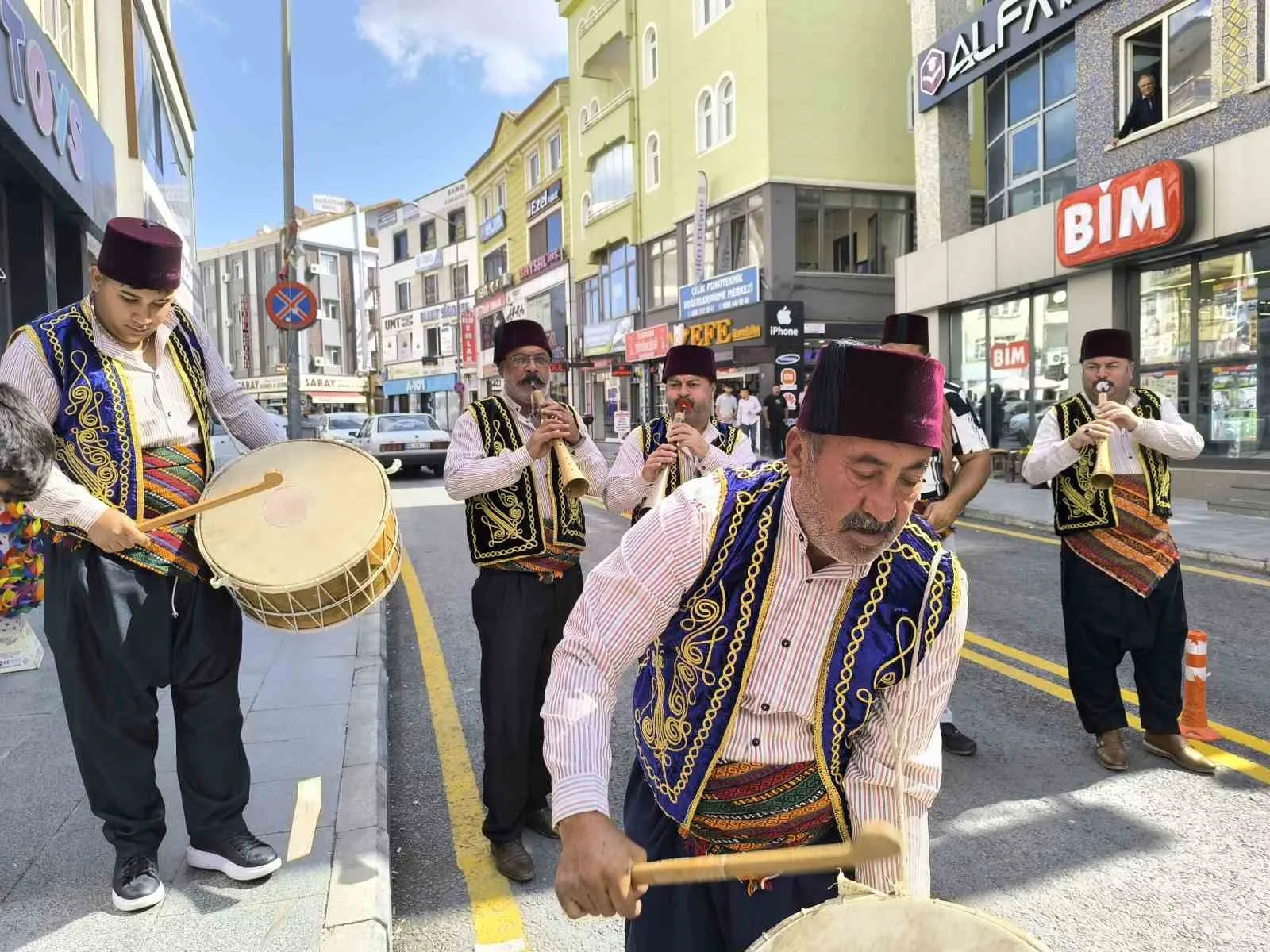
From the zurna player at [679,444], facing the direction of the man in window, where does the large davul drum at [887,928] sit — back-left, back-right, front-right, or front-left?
back-right

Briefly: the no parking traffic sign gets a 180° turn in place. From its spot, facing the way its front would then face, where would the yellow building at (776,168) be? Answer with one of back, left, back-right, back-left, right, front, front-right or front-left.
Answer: front-right

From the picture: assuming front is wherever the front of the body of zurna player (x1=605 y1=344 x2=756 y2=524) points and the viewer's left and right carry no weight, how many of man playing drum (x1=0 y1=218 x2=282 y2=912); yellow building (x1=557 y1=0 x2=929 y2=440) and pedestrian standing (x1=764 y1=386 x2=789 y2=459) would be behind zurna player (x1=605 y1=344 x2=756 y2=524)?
2

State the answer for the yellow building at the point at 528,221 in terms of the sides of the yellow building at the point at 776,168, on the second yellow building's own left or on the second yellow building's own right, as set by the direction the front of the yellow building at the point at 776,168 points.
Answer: on the second yellow building's own right

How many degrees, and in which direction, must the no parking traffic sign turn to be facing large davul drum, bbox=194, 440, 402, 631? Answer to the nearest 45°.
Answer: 0° — it already faces it

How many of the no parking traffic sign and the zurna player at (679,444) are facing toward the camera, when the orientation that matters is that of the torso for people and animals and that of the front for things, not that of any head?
2

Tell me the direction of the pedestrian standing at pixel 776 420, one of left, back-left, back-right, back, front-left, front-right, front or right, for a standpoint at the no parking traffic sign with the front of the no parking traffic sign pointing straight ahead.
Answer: back-left

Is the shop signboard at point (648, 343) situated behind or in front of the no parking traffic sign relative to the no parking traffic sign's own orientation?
behind

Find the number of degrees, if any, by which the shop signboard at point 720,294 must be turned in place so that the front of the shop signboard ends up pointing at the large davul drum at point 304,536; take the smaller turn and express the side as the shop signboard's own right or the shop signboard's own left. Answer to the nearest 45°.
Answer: approximately 45° to the shop signboard's own left

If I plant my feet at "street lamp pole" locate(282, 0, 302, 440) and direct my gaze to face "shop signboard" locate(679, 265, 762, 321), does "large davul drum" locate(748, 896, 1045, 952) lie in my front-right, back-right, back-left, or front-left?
back-right

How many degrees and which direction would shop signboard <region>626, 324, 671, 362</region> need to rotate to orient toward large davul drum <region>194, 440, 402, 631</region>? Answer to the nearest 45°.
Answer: approximately 45° to its left

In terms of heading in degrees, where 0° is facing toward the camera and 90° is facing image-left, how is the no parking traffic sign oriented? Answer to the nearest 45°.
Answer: approximately 0°
